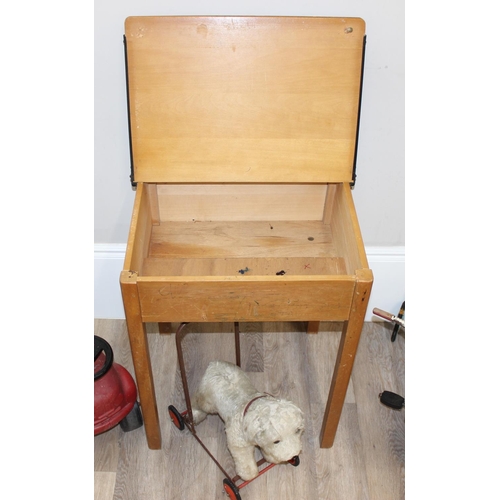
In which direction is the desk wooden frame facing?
toward the camera

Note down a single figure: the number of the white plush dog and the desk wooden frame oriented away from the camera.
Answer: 0

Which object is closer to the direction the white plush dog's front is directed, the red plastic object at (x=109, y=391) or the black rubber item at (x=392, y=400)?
the black rubber item

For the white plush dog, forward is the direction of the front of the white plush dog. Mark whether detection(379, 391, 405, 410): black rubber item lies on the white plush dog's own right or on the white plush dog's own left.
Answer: on the white plush dog's own left

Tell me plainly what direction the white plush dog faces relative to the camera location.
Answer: facing the viewer and to the right of the viewer
